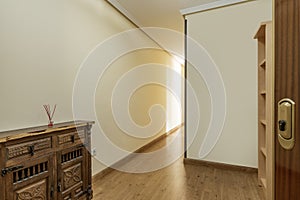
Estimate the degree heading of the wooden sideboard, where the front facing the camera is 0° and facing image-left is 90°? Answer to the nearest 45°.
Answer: approximately 315°
